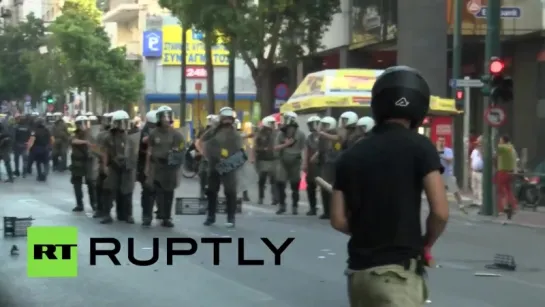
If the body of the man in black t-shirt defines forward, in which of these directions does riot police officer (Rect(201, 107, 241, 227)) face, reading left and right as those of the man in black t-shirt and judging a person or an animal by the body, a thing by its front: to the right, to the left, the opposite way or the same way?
the opposite way

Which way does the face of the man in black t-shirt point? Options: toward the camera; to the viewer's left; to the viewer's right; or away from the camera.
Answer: away from the camera

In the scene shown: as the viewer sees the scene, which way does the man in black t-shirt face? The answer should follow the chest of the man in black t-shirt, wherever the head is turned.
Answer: away from the camera

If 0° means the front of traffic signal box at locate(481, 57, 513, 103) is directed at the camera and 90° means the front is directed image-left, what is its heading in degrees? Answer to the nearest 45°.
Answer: approximately 0°

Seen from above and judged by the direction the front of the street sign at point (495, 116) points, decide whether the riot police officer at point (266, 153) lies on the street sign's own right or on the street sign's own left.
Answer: on the street sign's own right

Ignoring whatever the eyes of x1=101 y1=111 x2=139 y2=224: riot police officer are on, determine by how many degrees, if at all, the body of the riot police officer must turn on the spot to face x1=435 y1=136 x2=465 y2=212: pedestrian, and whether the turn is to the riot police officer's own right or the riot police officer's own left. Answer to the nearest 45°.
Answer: approximately 135° to the riot police officer's own left

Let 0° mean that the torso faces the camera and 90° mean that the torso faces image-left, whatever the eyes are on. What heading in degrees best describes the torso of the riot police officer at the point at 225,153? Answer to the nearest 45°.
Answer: approximately 0°

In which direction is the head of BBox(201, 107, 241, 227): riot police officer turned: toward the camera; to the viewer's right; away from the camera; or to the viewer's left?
toward the camera

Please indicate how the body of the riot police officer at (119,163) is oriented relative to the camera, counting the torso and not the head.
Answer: toward the camera

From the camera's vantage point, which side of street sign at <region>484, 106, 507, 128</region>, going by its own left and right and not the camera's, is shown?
front

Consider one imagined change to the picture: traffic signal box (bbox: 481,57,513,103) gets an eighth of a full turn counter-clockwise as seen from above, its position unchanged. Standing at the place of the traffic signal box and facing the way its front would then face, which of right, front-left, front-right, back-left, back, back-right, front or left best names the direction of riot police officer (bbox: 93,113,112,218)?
right

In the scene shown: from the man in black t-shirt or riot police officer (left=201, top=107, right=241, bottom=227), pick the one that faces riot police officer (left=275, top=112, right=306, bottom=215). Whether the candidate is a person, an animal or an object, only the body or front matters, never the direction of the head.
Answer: the man in black t-shirt

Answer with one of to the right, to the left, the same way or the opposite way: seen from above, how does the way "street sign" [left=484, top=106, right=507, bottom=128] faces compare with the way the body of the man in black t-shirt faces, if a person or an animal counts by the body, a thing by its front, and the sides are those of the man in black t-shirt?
the opposite way

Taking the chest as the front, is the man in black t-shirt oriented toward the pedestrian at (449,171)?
yes

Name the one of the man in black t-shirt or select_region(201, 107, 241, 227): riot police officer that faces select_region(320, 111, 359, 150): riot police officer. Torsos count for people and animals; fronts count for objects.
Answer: the man in black t-shirt

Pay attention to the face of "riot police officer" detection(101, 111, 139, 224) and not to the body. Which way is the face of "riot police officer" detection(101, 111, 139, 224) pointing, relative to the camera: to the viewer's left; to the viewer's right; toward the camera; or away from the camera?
toward the camera
